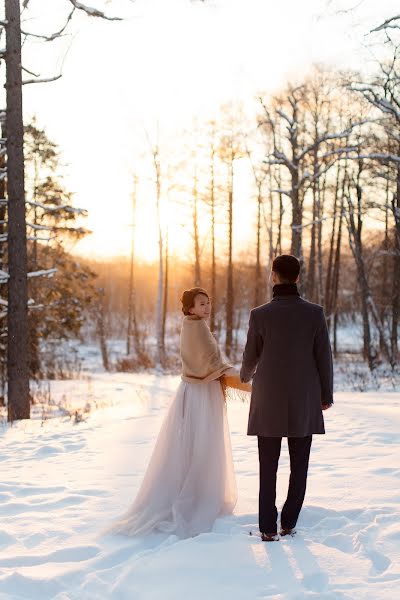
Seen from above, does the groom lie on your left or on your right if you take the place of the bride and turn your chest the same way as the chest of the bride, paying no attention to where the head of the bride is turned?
on your right

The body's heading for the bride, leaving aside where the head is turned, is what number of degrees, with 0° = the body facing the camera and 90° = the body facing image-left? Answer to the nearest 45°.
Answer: approximately 225°

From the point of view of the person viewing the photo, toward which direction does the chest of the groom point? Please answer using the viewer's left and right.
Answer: facing away from the viewer

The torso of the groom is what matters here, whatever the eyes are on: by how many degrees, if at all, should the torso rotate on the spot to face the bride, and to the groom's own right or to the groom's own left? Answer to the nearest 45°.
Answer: approximately 45° to the groom's own left
